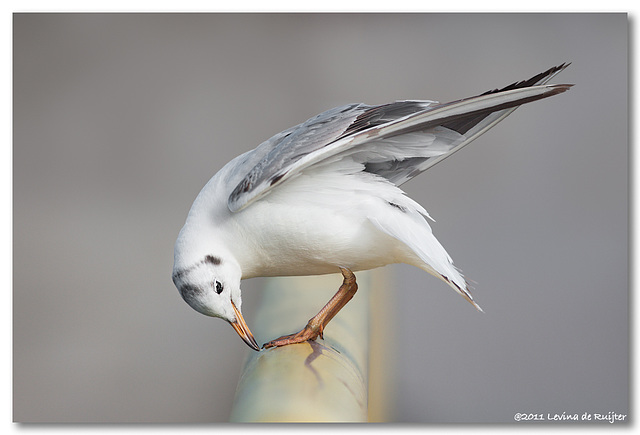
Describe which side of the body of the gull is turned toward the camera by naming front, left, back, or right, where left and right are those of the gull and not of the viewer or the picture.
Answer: left
